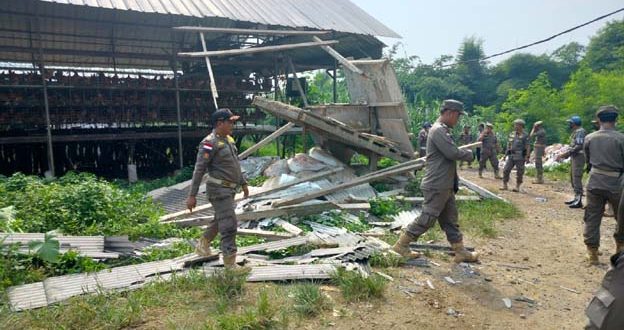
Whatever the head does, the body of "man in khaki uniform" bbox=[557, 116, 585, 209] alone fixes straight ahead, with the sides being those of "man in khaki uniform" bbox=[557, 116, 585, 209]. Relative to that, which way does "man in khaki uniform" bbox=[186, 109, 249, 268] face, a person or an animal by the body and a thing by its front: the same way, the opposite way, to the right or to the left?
the opposite way

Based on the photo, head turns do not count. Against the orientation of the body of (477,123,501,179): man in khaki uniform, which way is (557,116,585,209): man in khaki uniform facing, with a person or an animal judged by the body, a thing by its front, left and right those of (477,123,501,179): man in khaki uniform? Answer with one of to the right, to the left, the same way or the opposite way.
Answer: to the right

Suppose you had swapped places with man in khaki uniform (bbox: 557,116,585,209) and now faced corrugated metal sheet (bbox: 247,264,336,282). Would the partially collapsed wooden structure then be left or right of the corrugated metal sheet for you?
right

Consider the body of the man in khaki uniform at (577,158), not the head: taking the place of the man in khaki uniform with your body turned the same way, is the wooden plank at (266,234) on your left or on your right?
on your left

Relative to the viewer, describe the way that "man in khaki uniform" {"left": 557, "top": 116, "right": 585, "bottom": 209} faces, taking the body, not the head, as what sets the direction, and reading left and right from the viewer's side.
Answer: facing to the left of the viewer

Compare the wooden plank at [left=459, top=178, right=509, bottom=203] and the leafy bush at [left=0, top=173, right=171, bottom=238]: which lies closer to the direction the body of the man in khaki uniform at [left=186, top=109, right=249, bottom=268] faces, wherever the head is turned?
the wooden plank
